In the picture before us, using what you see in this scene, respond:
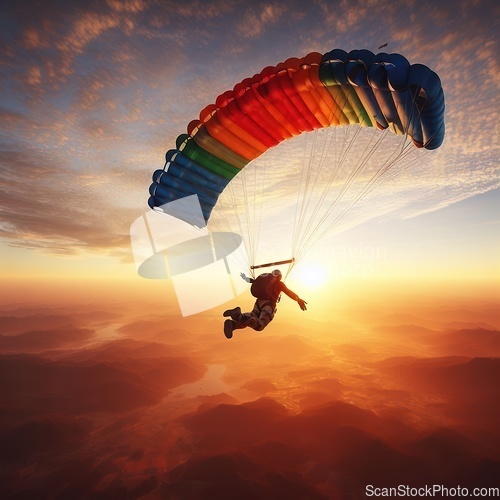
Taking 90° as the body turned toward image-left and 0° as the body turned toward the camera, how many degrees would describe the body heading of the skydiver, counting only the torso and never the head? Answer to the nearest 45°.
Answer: approximately 225°
